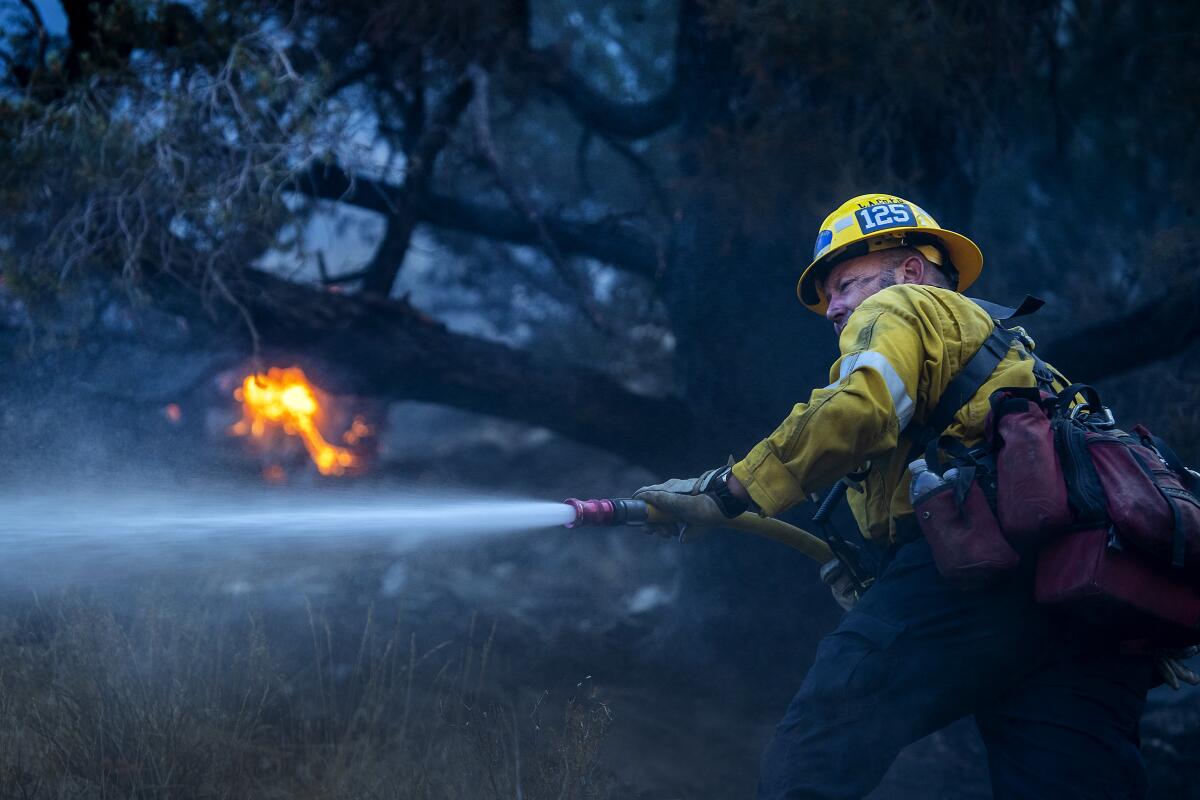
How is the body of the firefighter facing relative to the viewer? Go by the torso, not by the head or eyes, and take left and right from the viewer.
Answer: facing to the left of the viewer
